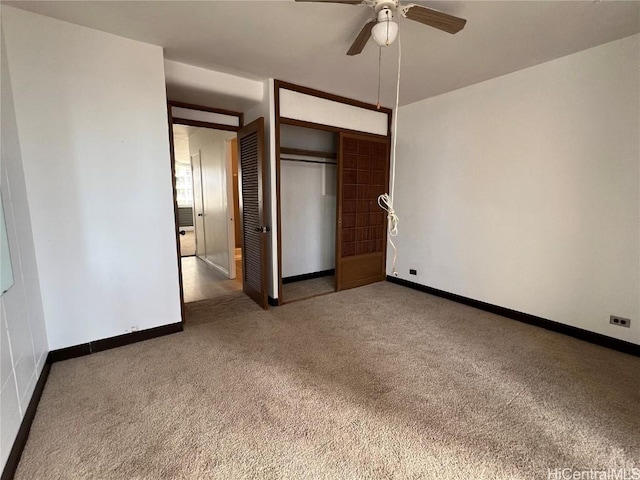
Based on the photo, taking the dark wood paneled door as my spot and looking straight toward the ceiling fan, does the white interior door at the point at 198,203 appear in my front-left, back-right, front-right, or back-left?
back-right

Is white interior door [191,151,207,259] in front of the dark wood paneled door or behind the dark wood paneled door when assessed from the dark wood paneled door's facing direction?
behind

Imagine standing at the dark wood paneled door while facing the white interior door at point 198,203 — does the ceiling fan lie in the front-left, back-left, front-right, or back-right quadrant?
back-left

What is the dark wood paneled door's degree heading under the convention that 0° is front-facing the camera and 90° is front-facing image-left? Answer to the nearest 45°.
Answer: approximately 315°

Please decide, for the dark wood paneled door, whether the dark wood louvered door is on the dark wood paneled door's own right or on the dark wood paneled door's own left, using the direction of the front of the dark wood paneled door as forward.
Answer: on the dark wood paneled door's own right

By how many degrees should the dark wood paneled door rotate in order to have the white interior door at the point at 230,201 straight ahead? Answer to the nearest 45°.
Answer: approximately 135° to its right

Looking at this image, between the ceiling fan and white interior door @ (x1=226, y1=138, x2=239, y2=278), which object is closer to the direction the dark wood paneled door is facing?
the ceiling fan

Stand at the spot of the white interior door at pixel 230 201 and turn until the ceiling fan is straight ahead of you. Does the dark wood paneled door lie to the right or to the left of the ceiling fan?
left

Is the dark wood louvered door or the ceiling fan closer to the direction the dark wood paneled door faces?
the ceiling fan

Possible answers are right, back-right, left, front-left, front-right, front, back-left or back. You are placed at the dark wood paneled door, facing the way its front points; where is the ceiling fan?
front-right
